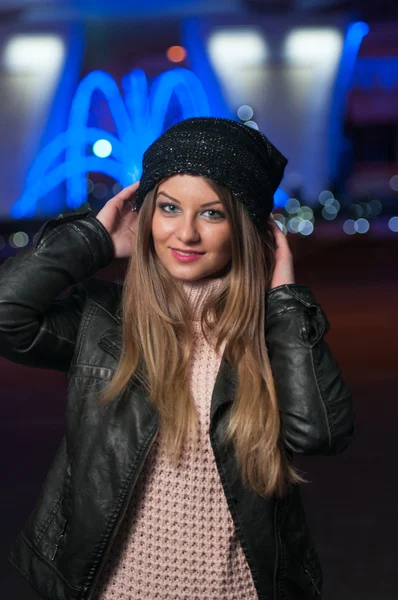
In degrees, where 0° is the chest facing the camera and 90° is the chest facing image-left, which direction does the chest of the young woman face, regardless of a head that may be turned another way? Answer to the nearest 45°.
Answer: approximately 0°

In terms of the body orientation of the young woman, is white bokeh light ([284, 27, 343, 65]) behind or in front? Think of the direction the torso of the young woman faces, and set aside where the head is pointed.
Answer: behind

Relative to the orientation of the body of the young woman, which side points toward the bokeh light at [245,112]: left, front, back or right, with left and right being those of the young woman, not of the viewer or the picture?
back

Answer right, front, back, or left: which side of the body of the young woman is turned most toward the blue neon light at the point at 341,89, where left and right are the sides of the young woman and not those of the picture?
back

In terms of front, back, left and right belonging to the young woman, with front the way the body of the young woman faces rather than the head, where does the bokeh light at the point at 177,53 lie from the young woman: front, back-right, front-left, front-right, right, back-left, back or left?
back

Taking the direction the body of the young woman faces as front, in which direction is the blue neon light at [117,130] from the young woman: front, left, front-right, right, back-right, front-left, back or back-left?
back

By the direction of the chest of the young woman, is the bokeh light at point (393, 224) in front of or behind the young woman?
behind

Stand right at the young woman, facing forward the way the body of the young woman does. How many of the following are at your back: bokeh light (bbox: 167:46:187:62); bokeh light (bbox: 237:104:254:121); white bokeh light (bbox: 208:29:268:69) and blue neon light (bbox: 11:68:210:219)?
4

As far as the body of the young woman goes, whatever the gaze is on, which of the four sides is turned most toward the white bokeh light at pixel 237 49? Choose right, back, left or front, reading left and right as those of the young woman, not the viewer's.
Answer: back

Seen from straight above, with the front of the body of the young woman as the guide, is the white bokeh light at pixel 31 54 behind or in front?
behind
